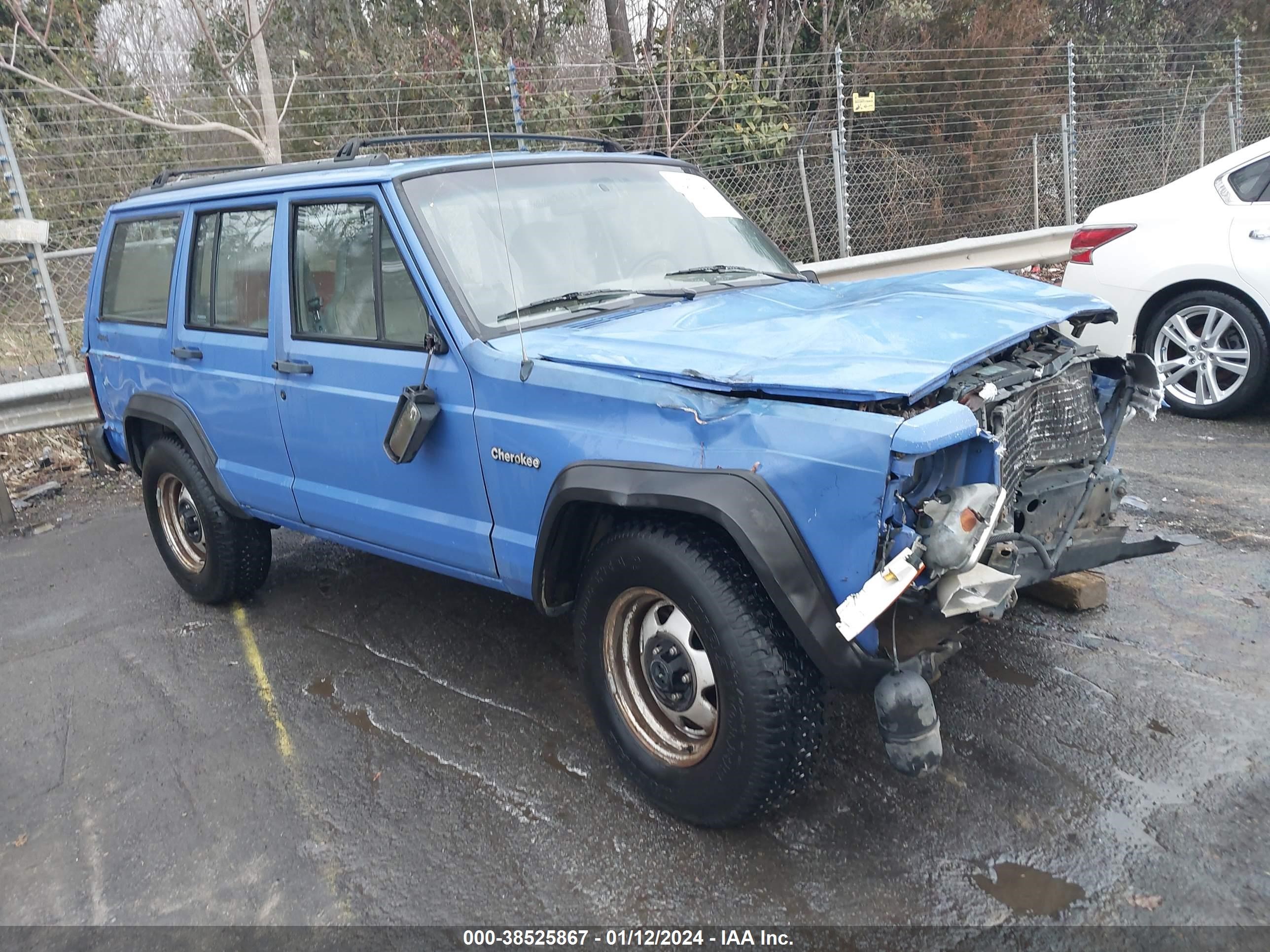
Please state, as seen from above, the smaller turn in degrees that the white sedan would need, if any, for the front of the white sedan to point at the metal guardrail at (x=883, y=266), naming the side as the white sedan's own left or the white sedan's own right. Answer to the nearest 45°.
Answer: approximately 135° to the white sedan's own left

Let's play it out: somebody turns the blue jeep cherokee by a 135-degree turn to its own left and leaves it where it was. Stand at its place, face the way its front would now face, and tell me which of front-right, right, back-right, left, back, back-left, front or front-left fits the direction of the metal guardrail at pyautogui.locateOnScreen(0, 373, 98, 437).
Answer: front-left

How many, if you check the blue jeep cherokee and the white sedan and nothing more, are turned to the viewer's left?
0

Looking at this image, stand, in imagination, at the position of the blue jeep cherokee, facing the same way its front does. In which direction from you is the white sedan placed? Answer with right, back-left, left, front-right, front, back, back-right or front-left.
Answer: left

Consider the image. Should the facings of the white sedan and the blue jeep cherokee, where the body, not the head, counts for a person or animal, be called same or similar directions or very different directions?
same or similar directions

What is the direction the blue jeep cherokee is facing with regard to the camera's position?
facing the viewer and to the right of the viewer

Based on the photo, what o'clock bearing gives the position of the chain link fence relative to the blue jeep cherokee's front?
The chain link fence is roughly at 8 o'clock from the blue jeep cherokee.

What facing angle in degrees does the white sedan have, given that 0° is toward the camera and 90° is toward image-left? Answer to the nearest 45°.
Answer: approximately 270°
